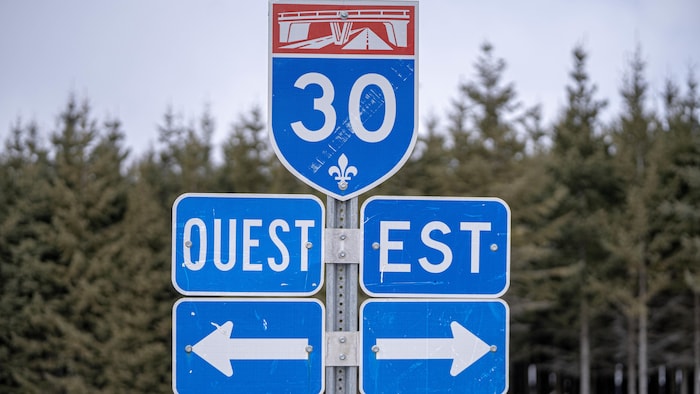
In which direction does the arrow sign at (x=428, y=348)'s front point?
toward the camera

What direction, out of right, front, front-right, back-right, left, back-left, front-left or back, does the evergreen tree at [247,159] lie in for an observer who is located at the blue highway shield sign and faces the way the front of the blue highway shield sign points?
back

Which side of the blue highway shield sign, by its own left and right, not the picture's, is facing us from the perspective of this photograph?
front

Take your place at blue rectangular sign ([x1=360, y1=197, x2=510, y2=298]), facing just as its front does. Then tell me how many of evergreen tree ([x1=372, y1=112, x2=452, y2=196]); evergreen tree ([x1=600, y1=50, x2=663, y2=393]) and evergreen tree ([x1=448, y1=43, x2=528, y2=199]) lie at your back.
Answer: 3

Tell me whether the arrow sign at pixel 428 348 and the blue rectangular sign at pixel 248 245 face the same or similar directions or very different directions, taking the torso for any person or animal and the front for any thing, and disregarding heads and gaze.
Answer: same or similar directions

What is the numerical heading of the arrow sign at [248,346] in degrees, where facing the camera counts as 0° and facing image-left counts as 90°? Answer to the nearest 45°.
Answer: approximately 0°

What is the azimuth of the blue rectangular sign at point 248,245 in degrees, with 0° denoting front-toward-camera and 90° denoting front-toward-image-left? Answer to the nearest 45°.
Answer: approximately 0°

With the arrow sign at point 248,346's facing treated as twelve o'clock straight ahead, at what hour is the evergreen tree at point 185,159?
The evergreen tree is roughly at 6 o'clock from the arrow sign.

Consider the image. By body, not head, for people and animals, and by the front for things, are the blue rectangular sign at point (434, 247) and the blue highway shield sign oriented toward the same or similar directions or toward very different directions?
same or similar directions

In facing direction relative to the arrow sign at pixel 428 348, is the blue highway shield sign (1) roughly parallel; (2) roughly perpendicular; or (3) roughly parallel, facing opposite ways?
roughly parallel
